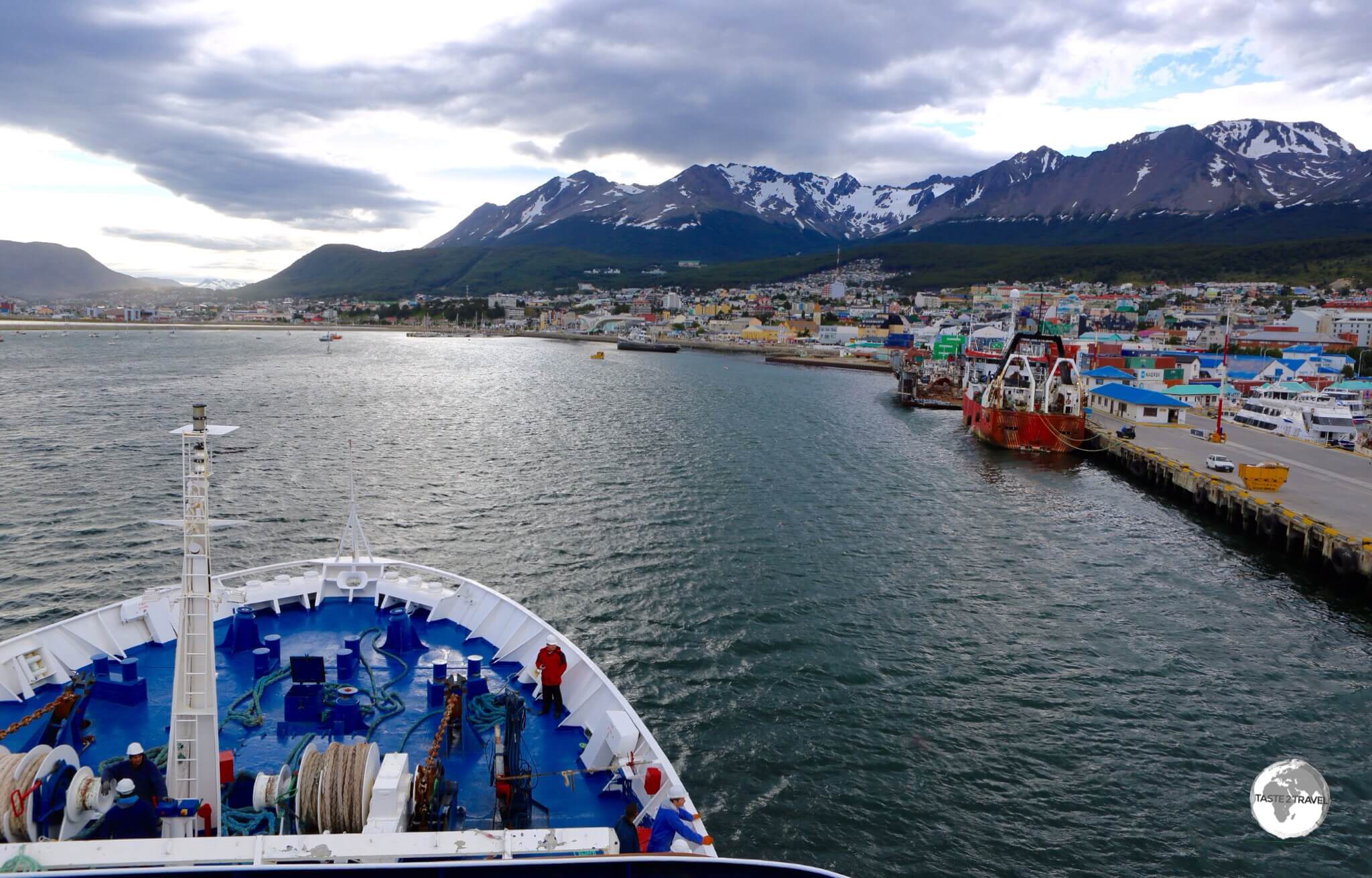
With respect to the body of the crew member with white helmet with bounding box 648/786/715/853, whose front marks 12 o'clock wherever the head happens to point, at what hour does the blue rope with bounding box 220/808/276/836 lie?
The blue rope is roughly at 6 o'clock from the crew member with white helmet.

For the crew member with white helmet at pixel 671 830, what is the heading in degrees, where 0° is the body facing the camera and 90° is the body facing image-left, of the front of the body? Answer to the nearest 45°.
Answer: approximately 270°

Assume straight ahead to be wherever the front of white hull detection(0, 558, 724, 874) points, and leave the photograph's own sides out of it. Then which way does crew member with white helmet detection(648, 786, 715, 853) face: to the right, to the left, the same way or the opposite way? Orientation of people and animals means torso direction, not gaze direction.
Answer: to the right

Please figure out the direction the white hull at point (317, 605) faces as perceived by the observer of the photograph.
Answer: facing away from the viewer

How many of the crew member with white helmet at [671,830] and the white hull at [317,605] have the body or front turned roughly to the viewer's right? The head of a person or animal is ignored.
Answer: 1
